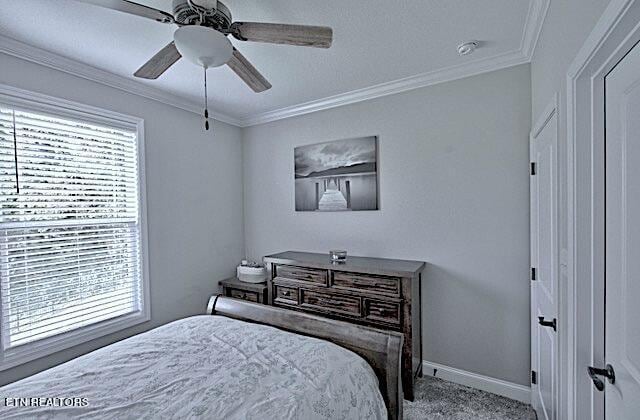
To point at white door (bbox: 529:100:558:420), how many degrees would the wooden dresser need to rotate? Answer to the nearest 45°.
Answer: approximately 90° to its left

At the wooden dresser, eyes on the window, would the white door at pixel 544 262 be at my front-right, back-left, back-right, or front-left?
back-left

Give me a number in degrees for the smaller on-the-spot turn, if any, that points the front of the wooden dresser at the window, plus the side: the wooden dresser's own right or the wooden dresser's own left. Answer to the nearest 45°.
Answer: approximately 45° to the wooden dresser's own right

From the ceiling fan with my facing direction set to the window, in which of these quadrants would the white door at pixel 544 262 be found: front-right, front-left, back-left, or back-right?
back-right

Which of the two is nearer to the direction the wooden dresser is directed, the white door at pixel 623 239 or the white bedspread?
the white bedspread

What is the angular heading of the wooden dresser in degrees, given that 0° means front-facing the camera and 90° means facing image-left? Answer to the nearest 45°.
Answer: approximately 45°

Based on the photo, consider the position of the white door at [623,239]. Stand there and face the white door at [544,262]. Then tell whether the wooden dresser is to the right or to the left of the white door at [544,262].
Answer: left
